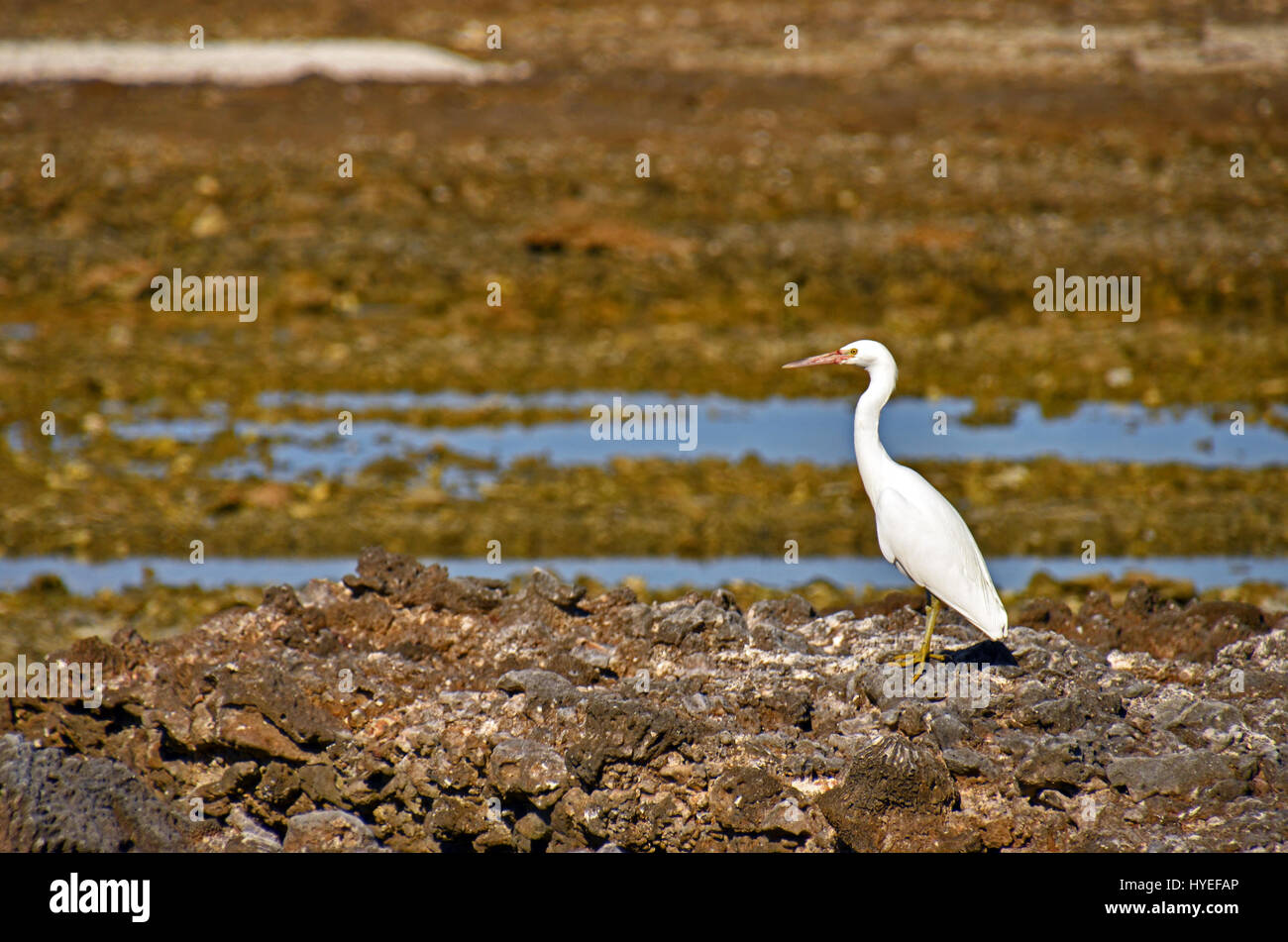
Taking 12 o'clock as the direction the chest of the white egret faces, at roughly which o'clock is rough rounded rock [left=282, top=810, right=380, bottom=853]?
The rough rounded rock is roughly at 11 o'clock from the white egret.

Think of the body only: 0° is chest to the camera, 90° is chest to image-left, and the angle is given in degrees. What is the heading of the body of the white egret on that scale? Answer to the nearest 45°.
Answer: approximately 90°

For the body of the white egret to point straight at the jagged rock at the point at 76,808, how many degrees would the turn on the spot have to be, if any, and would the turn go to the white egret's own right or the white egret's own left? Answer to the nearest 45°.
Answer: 0° — it already faces it
